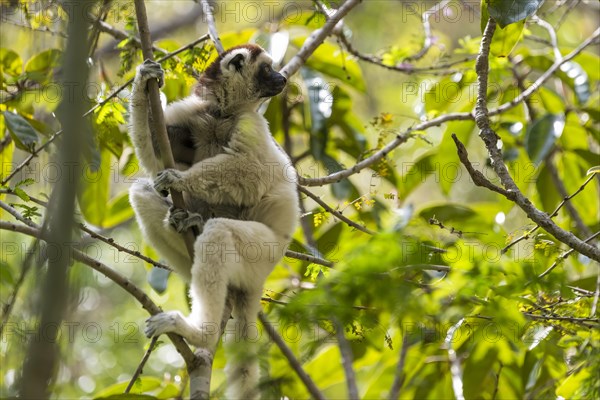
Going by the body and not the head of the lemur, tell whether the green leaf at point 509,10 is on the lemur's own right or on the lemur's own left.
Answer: on the lemur's own left

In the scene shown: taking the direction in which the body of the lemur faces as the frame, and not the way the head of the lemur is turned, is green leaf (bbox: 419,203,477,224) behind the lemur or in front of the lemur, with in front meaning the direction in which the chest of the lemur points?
behind

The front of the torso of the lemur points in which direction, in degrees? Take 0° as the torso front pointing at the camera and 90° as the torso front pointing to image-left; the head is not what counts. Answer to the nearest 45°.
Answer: approximately 45°

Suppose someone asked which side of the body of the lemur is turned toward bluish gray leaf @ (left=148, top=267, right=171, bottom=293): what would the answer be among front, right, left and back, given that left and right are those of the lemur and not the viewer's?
right

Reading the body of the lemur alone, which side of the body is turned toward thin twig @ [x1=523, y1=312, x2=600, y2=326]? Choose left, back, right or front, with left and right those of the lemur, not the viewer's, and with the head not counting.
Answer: left

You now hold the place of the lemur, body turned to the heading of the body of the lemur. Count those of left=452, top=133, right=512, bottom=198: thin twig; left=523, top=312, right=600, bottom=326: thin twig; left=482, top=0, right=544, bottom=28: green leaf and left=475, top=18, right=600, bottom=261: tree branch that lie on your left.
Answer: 4

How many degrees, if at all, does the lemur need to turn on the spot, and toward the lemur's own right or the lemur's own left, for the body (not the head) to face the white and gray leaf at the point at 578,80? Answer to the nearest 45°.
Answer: approximately 135° to the lemur's own left
